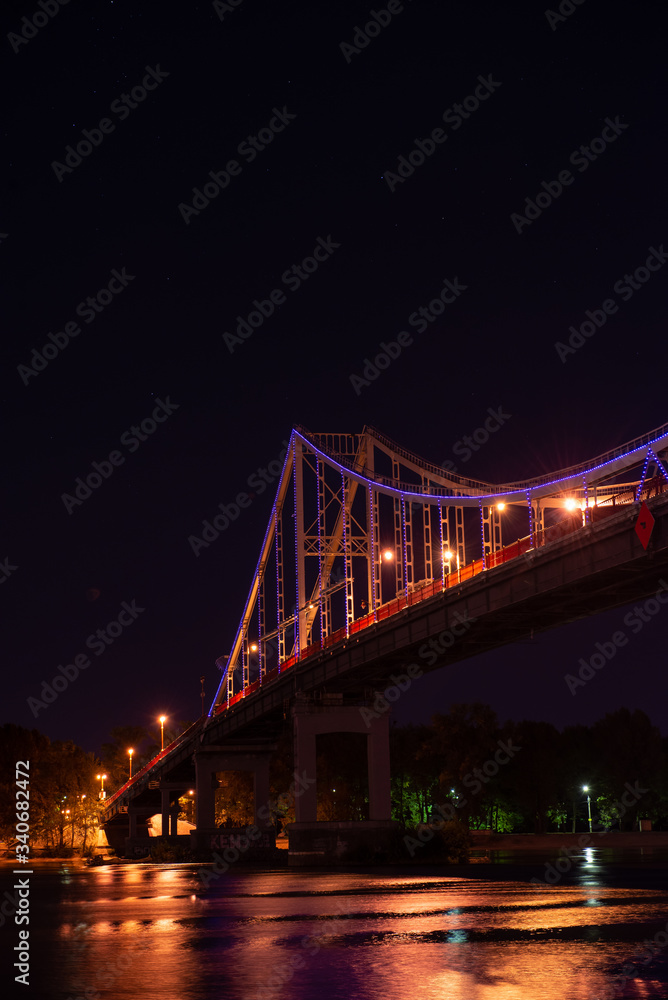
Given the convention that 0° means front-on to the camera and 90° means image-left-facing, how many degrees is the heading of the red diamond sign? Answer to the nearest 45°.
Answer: approximately 45°
